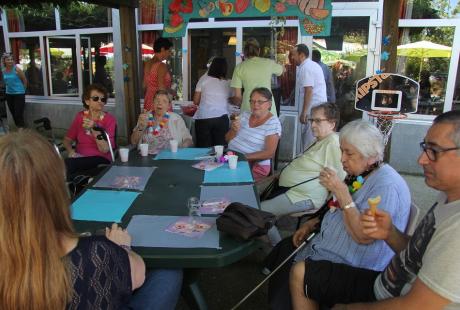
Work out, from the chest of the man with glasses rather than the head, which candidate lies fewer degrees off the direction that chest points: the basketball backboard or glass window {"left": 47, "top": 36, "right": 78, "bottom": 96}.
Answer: the glass window

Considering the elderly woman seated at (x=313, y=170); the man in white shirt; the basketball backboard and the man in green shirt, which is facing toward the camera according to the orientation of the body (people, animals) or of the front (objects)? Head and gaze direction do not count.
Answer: the basketball backboard

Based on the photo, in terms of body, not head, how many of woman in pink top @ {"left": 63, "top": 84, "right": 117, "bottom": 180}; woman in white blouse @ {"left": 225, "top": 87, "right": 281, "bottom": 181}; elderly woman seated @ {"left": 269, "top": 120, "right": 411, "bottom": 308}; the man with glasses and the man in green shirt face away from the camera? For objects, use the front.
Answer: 1

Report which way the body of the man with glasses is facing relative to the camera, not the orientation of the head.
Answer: to the viewer's left

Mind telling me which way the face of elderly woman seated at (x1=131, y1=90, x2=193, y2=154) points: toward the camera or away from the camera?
toward the camera

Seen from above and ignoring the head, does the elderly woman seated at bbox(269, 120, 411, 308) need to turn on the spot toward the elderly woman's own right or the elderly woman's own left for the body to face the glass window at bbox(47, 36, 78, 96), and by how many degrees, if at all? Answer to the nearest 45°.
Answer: approximately 45° to the elderly woman's own right

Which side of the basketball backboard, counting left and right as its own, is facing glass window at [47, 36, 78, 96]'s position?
right

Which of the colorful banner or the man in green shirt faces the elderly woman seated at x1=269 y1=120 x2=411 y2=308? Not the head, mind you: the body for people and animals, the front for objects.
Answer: the colorful banner

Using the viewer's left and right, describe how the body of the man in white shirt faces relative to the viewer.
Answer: facing to the left of the viewer

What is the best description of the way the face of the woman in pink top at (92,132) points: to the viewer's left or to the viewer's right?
to the viewer's right

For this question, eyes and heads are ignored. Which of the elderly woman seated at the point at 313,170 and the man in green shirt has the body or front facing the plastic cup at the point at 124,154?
the elderly woman seated

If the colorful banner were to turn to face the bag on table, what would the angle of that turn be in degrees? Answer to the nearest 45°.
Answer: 0° — it already faces it

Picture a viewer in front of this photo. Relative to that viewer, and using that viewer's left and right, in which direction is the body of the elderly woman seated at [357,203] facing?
facing to the left of the viewer

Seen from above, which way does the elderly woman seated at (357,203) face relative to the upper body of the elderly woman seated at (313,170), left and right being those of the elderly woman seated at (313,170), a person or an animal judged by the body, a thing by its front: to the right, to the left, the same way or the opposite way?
the same way

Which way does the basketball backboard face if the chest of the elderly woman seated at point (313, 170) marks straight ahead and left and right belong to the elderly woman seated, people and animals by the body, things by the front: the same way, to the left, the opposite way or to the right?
to the left

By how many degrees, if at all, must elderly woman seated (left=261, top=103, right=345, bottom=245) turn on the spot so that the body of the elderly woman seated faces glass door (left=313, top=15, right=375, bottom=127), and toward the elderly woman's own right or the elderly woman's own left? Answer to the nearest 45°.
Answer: approximately 90° to the elderly woman's own right

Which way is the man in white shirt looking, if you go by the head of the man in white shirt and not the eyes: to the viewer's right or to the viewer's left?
to the viewer's left

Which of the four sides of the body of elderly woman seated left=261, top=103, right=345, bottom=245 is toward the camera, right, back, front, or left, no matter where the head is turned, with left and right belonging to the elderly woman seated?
left

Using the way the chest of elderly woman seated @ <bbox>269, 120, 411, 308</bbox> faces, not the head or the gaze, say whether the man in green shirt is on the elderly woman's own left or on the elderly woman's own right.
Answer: on the elderly woman's own right

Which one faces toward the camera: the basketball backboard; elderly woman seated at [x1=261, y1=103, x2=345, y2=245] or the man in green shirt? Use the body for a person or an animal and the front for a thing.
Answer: the basketball backboard

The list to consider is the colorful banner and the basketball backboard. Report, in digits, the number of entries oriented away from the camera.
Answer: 0
